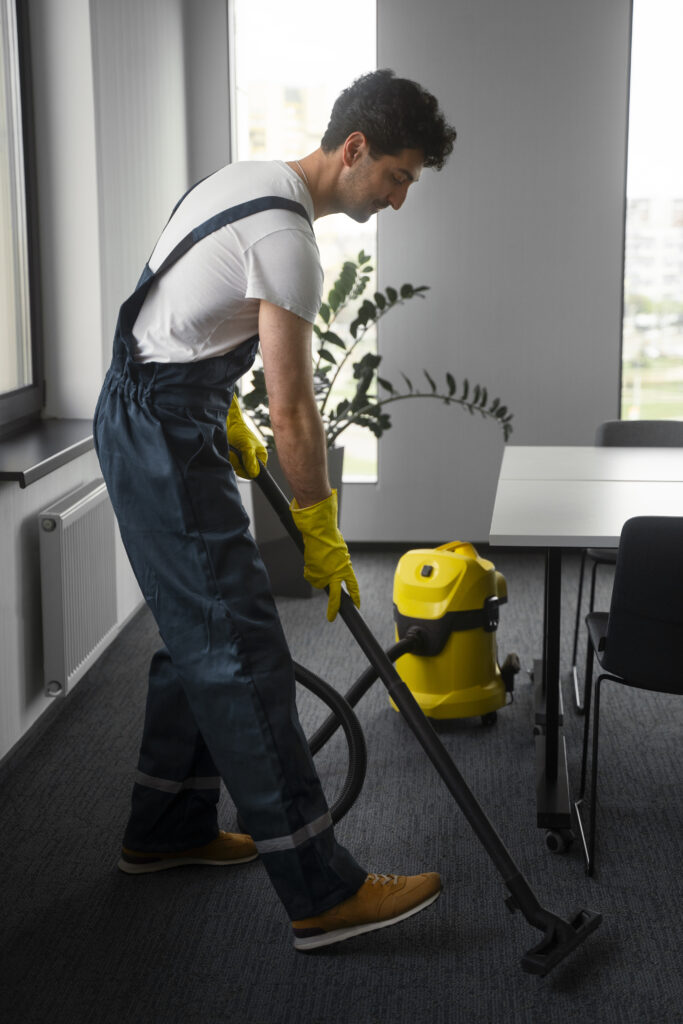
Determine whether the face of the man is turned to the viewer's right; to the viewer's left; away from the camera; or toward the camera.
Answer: to the viewer's right

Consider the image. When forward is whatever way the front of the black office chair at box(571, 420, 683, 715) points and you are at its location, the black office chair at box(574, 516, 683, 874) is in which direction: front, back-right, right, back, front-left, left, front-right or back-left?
front

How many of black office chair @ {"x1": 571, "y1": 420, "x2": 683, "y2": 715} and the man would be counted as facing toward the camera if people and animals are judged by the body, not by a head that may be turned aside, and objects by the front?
1

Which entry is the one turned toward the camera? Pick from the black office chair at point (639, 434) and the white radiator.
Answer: the black office chair

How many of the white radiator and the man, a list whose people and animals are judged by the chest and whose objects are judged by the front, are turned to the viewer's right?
2

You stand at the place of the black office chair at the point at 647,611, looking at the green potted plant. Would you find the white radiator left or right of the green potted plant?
left

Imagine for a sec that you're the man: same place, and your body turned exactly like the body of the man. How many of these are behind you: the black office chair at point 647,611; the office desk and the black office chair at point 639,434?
0

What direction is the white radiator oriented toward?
to the viewer's right

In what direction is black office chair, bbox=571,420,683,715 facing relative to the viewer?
toward the camera

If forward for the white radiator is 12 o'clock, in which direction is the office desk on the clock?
The office desk is roughly at 1 o'clock from the white radiator.

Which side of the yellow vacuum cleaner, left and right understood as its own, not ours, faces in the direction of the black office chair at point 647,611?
left

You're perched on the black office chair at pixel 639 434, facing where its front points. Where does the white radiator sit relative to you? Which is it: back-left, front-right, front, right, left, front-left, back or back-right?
front-right

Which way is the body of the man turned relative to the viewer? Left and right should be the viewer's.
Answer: facing to the right of the viewer

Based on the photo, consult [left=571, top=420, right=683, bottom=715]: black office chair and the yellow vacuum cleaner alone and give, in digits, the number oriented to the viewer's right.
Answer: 0

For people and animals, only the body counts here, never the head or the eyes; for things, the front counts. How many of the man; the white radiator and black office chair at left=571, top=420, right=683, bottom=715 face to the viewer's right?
2

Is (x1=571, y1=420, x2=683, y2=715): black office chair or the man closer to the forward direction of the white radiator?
the black office chair

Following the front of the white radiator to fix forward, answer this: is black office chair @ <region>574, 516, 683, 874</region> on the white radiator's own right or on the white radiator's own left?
on the white radiator's own right
